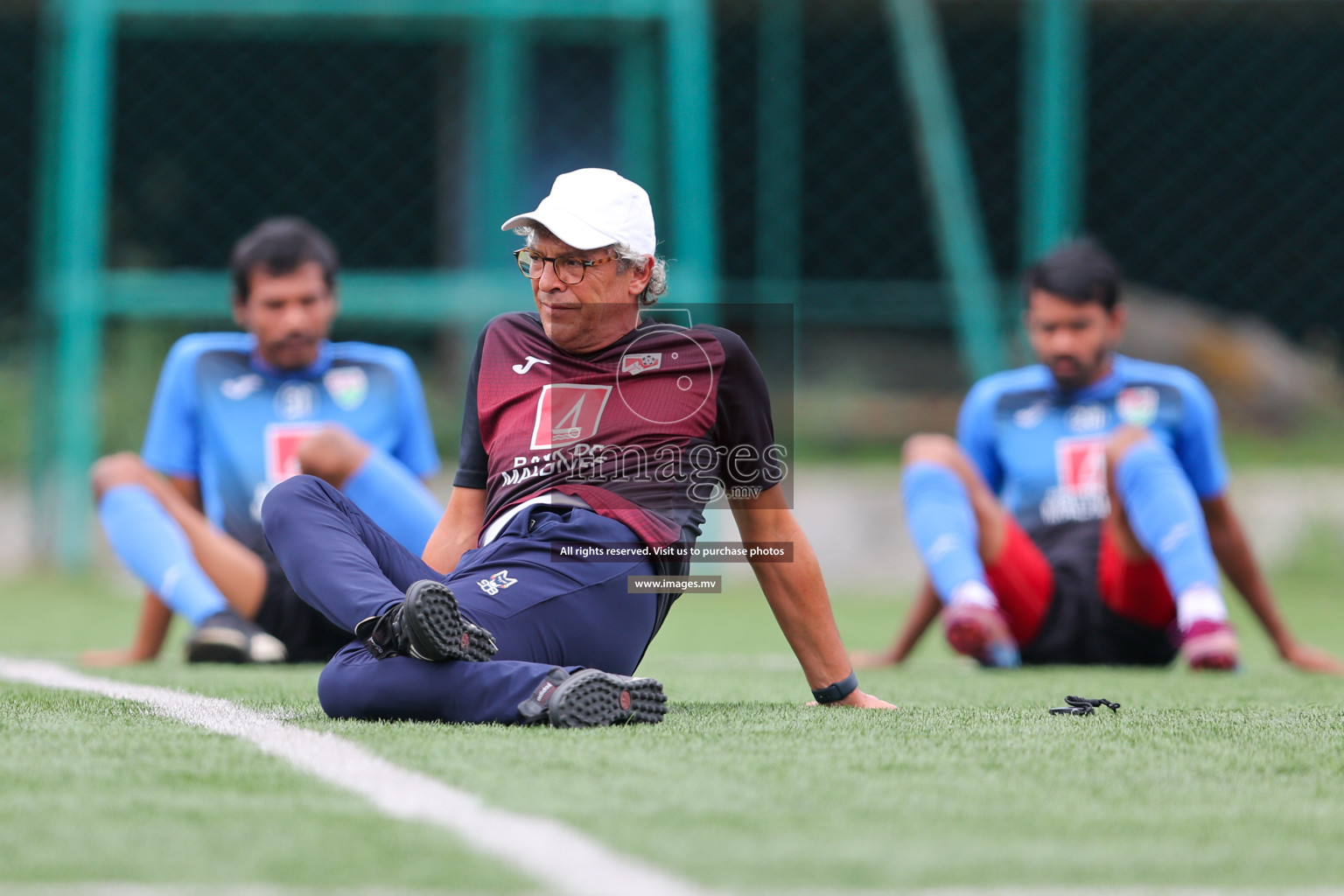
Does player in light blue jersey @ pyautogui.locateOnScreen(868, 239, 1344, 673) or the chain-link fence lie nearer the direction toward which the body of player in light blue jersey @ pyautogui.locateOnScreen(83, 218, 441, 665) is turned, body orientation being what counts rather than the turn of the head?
the player in light blue jersey

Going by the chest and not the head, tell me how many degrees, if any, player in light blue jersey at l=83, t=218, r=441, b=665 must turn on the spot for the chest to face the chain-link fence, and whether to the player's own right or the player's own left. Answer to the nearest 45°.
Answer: approximately 135° to the player's own left

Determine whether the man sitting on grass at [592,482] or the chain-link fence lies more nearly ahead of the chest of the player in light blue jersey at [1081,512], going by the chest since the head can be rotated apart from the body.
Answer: the man sitting on grass

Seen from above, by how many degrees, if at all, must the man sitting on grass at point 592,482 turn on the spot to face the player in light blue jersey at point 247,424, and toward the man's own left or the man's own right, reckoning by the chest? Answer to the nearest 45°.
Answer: approximately 90° to the man's own right

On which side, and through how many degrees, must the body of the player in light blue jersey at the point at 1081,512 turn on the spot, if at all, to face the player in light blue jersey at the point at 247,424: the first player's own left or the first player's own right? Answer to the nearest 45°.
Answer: approximately 90° to the first player's own right

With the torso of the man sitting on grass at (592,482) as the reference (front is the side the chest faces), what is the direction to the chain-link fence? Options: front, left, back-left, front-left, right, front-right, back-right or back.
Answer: back-right

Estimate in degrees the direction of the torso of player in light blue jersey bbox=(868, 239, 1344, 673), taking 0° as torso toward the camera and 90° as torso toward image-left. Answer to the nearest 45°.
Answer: approximately 0°

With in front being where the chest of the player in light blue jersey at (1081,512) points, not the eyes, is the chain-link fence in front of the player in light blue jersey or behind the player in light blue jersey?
behind

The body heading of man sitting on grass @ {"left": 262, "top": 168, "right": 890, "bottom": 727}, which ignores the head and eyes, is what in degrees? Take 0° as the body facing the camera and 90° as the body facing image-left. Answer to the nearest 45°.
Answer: approximately 45°

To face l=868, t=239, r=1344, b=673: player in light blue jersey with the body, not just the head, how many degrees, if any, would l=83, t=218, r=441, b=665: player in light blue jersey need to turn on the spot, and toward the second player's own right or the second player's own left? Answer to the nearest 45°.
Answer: approximately 90° to the second player's own left

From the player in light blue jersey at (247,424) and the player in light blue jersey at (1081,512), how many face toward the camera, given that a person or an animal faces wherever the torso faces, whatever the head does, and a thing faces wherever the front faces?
2
